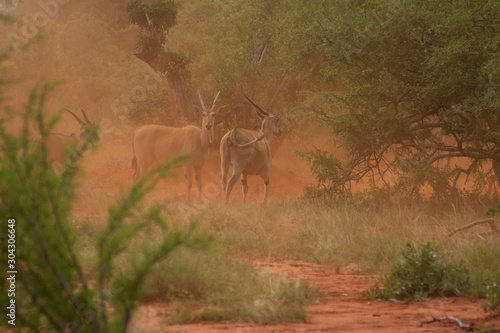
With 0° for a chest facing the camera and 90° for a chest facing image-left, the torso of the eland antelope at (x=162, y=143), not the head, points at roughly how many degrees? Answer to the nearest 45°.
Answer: approximately 270°

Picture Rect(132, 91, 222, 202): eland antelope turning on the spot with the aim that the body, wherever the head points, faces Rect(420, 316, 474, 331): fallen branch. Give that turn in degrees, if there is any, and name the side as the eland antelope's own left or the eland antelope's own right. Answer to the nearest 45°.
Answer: approximately 90° to the eland antelope's own right

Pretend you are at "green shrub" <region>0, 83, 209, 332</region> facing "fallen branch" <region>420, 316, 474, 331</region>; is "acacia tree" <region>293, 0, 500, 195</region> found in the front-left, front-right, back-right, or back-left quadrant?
front-left

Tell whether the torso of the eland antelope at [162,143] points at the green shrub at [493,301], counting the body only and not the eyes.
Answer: no

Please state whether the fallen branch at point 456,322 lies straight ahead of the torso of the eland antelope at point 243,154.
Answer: no

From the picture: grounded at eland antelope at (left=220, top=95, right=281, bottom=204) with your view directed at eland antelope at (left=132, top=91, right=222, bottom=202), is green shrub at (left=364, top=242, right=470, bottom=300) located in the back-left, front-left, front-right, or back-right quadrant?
back-left
